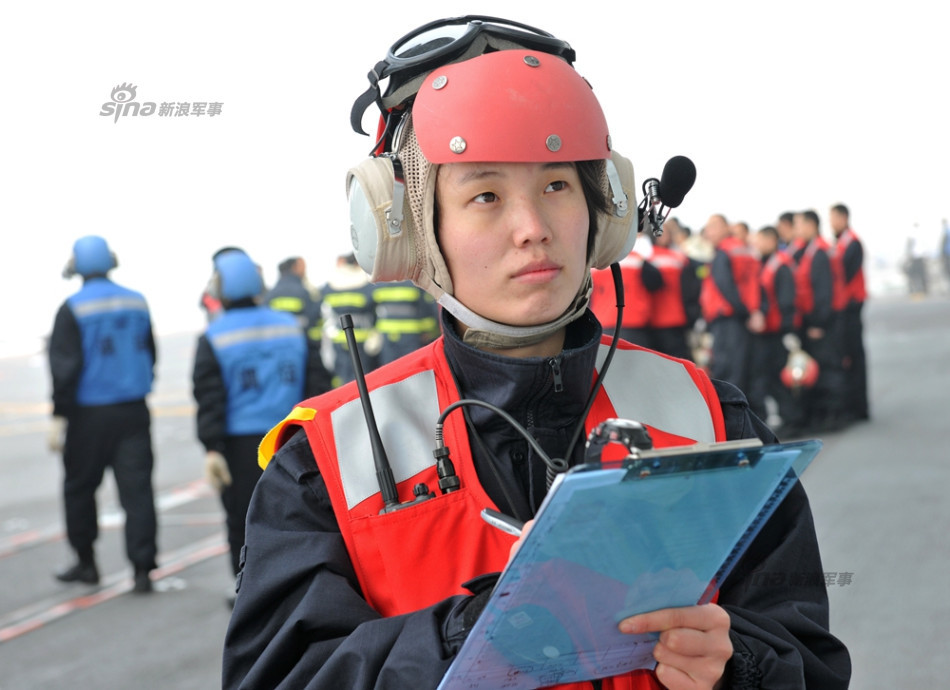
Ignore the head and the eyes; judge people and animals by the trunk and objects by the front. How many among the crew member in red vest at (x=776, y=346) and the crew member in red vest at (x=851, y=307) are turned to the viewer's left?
2

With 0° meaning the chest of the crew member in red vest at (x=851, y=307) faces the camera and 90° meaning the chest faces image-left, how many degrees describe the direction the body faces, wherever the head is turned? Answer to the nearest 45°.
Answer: approximately 90°

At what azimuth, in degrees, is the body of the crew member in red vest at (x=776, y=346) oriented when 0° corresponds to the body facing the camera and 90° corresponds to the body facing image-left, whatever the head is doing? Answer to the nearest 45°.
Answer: approximately 90°

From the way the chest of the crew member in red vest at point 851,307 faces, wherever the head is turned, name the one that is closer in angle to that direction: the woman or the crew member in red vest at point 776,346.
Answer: the crew member in red vest

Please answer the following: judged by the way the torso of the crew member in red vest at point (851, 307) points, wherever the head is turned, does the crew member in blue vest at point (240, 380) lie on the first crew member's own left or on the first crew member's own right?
on the first crew member's own left

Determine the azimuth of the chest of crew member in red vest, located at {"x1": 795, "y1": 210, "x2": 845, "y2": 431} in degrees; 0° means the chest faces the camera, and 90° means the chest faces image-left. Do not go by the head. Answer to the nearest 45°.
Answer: approximately 90°
